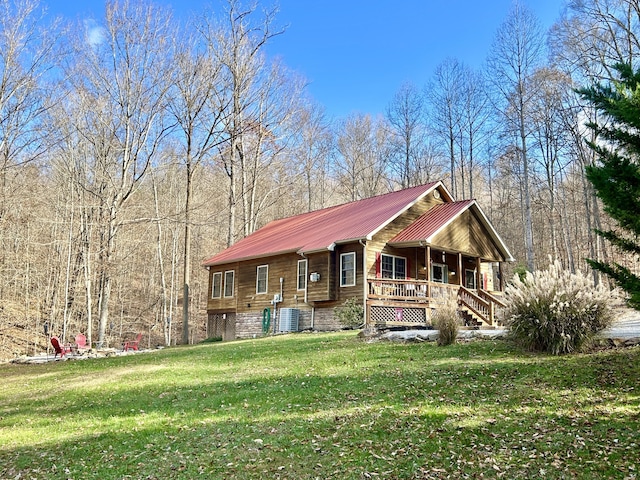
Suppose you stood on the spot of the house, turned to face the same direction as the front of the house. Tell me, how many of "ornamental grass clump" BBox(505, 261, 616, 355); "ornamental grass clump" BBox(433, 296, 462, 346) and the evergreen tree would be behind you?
0

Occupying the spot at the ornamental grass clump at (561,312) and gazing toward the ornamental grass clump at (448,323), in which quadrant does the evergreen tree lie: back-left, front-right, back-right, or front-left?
back-left

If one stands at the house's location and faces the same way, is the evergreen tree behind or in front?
in front

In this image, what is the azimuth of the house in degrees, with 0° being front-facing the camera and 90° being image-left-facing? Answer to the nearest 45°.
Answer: approximately 315°

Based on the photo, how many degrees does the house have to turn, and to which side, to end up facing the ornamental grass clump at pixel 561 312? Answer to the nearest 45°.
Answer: approximately 45° to its right

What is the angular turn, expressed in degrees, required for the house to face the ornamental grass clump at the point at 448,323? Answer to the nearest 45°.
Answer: approximately 45° to its right
